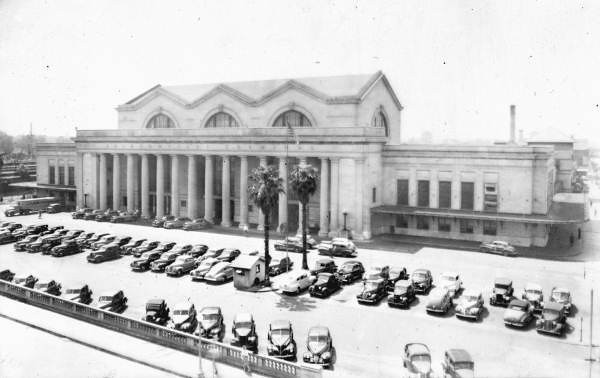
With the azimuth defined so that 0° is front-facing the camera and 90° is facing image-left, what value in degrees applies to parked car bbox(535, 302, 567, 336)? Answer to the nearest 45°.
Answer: approximately 45°

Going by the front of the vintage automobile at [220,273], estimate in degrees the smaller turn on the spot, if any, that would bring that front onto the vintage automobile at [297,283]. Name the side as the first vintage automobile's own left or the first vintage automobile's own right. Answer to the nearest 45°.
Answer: approximately 90° to the first vintage automobile's own left

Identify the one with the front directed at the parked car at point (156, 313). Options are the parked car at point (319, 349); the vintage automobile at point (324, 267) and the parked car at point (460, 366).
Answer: the vintage automobile

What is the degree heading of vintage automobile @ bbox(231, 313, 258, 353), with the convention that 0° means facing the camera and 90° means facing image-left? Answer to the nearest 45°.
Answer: approximately 0°

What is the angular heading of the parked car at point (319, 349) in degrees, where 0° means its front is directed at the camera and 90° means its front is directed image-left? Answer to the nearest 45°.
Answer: approximately 0°

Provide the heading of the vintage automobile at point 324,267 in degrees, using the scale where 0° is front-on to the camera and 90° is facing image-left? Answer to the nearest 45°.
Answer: approximately 45°

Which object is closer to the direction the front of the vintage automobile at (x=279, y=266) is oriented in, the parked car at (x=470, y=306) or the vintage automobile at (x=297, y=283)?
the vintage automobile
